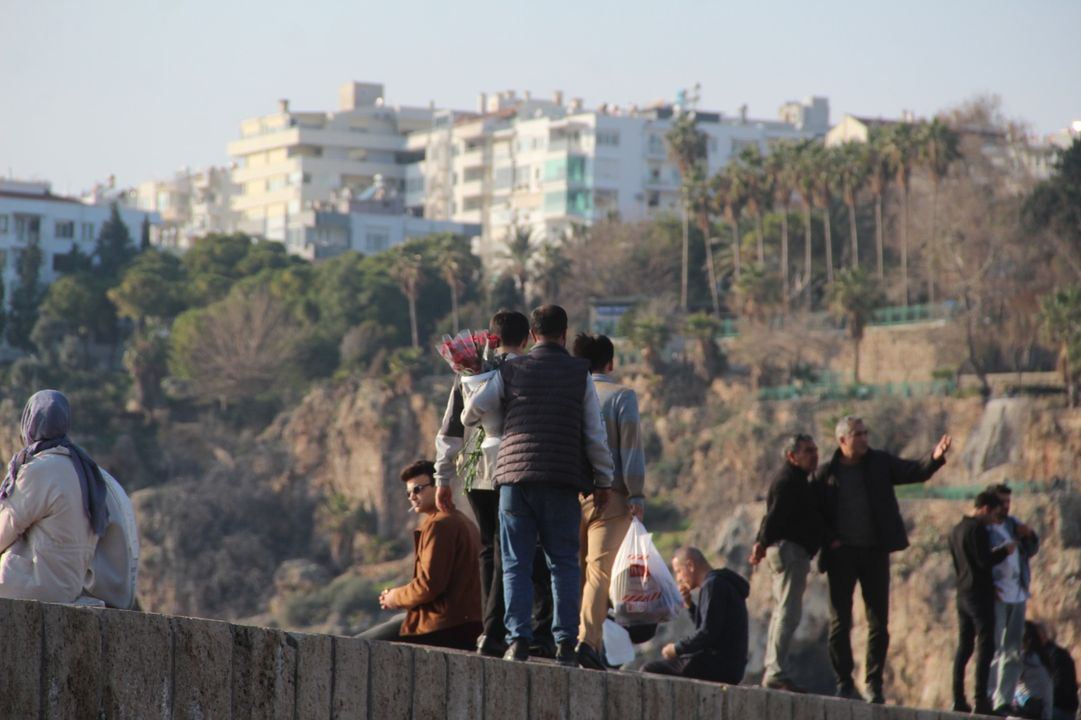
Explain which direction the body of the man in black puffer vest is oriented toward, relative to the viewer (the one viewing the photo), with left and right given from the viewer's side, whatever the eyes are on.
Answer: facing away from the viewer

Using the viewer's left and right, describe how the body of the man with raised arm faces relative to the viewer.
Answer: facing the viewer

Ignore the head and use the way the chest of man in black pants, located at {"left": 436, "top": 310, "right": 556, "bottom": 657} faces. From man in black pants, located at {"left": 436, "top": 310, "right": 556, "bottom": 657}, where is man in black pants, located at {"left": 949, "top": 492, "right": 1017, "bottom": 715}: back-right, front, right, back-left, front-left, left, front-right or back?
front-right

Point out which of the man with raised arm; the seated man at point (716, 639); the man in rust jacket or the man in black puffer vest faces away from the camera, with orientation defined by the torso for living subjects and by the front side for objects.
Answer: the man in black puffer vest

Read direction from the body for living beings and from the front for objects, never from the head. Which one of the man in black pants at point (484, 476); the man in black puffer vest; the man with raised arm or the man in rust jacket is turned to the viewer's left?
the man in rust jacket

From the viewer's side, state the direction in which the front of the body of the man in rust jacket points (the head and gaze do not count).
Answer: to the viewer's left

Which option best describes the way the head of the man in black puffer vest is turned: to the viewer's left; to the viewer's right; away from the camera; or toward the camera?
away from the camera

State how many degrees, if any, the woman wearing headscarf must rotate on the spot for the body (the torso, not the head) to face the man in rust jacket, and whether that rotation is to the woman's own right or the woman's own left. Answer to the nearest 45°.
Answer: approximately 90° to the woman's own right

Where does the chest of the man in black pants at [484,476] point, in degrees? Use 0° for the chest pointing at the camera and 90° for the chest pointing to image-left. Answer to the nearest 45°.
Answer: approximately 180°

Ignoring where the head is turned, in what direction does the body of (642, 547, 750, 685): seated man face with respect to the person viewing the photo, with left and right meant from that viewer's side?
facing to the left of the viewer

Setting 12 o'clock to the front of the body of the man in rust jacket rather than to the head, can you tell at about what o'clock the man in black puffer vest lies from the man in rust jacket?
The man in black puffer vest is roughly at 8 o'clock from the man in rust jacket.

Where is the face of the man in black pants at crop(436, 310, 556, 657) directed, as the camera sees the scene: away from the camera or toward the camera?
away from the camera

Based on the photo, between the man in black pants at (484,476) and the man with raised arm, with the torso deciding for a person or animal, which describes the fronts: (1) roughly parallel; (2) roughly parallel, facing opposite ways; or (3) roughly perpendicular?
roughly parallel, facing opposite ways

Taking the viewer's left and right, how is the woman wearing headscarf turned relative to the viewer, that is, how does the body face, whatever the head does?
facing away from the viewer and to the left of the viewer

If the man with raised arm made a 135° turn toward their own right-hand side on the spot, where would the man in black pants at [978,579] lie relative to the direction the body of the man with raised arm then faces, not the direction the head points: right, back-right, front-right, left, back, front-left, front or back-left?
right

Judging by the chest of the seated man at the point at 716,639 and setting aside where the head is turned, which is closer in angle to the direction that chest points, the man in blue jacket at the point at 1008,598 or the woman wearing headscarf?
the woman wearing headscarf

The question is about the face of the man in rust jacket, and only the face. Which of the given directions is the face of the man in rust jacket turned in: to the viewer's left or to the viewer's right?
to the viewer's left
